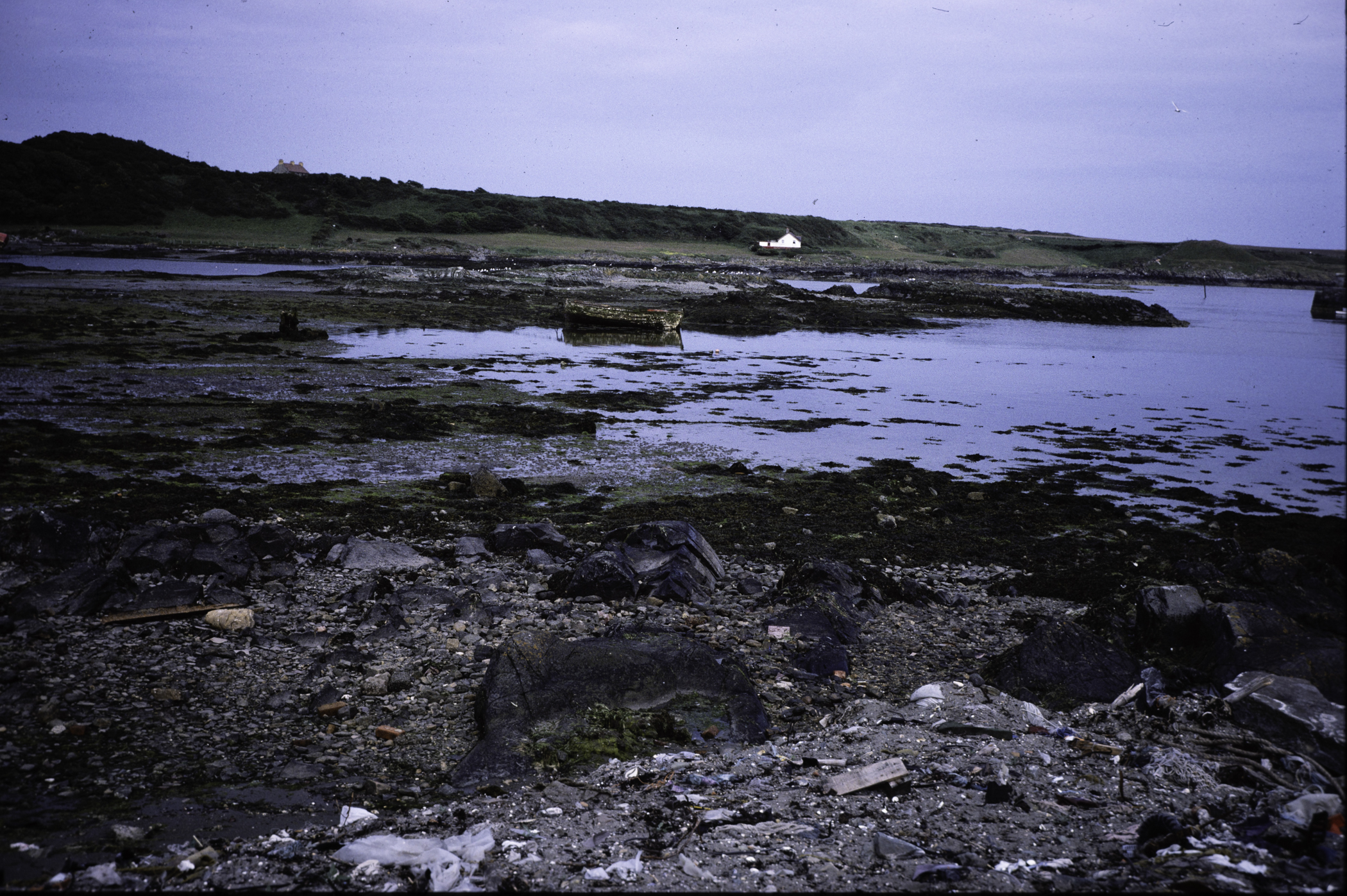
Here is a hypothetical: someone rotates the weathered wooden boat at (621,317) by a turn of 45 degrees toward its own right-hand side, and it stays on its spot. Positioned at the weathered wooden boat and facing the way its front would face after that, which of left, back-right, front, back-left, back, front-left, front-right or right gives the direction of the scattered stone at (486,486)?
back-left

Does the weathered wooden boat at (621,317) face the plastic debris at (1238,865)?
no

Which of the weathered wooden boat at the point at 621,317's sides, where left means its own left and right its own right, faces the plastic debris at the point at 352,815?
left

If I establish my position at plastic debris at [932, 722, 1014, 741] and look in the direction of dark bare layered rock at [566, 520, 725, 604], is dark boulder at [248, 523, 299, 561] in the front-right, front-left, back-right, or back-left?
front-left

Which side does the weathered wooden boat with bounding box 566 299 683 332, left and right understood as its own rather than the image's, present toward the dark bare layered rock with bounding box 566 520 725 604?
left

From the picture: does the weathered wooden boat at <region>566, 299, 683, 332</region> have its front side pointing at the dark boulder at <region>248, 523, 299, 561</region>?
no

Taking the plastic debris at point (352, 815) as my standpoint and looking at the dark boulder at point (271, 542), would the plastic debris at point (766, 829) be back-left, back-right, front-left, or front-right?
back-right

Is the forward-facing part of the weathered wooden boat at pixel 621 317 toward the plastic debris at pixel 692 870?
no

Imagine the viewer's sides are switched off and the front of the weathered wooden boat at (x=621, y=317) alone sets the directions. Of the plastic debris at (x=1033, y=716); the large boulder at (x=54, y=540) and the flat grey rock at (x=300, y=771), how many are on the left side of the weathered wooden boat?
3

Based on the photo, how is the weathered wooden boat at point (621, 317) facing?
to the viewer's left
